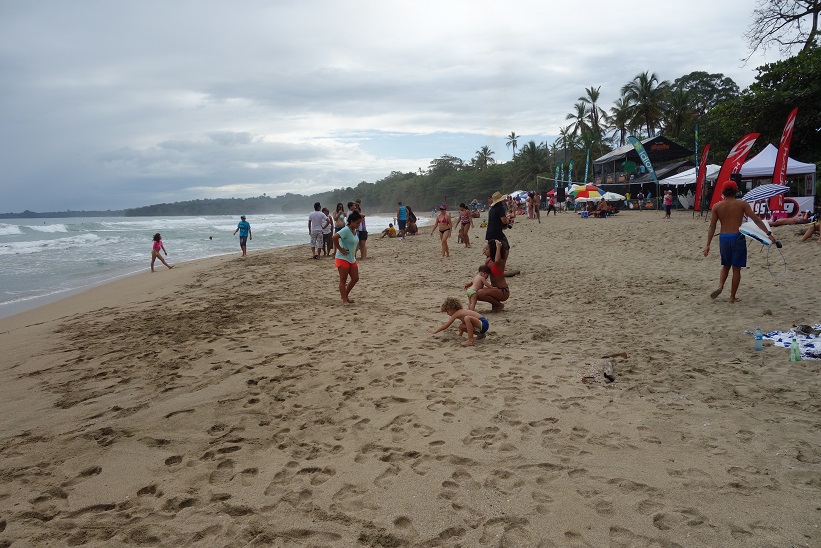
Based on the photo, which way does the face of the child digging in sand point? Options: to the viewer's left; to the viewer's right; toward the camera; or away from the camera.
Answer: to the viewer's left

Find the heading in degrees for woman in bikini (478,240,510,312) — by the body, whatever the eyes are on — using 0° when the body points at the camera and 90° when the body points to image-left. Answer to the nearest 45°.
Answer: approximately 90°

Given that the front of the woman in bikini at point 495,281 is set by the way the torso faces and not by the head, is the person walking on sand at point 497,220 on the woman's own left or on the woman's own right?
on the woman's own right

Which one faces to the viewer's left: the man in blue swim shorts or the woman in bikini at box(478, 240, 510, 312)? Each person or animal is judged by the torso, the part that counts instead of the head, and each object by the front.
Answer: the woman in bikini
